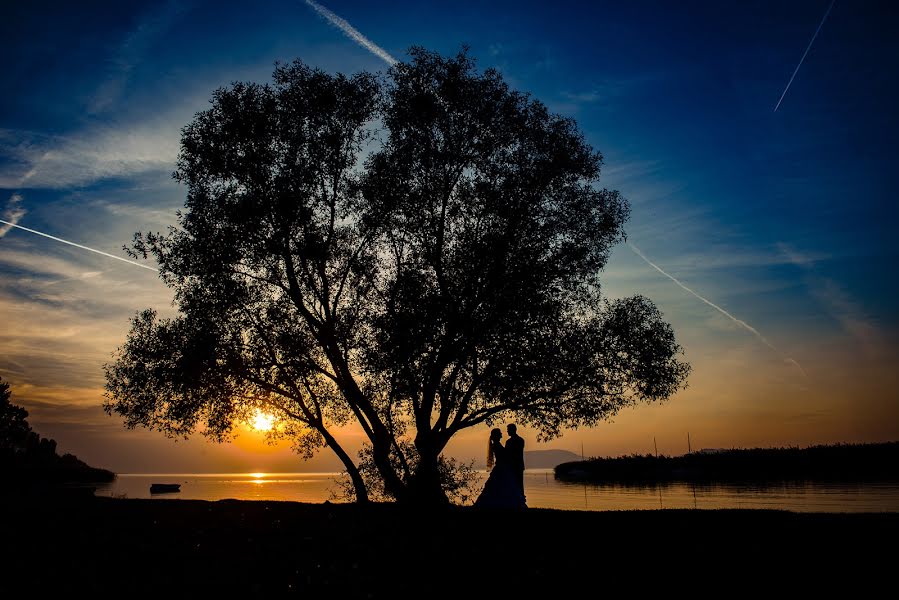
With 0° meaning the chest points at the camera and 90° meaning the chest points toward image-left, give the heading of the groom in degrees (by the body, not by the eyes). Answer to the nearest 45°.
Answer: approximately 90°
